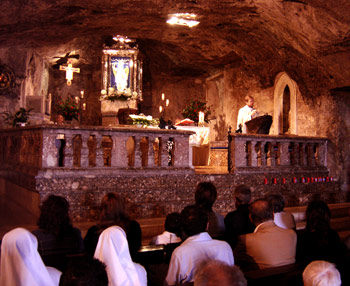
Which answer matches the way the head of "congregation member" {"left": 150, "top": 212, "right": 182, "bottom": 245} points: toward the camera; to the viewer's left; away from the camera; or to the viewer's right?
away from the camera

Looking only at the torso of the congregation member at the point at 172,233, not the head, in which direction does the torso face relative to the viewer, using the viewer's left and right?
facing away from the viewer

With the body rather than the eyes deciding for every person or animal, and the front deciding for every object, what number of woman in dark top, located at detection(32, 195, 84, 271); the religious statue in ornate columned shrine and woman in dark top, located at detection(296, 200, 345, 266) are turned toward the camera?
1

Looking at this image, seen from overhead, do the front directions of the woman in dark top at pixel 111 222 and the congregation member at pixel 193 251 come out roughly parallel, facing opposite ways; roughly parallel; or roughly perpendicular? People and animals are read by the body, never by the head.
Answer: roughly parallel

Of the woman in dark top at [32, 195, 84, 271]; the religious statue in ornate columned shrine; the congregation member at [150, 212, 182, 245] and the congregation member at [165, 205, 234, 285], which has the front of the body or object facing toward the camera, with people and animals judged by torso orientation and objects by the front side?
the religious statue in ornate columned shrine

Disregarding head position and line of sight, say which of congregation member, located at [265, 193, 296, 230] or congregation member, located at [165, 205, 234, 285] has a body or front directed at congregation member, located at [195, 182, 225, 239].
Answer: congregation member, located at [165, 205, 234, 285]

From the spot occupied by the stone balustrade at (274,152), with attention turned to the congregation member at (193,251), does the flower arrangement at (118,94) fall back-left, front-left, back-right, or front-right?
back-right

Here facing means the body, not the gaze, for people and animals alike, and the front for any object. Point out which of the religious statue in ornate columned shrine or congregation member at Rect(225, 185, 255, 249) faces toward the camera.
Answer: the religious statue in ornate columned shrine

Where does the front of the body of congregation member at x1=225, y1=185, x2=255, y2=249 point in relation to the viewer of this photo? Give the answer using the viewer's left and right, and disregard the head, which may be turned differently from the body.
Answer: facing away from the viewer

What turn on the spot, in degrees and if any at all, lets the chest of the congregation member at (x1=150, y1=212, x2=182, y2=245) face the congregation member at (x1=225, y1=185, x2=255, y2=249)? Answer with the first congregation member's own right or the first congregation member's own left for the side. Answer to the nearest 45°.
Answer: approximately 45° to the first congregation member's own right

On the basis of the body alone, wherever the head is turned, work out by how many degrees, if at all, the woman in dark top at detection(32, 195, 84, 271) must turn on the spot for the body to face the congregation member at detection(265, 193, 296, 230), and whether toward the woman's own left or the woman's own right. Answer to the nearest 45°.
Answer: approximately 90° to the woman's own right

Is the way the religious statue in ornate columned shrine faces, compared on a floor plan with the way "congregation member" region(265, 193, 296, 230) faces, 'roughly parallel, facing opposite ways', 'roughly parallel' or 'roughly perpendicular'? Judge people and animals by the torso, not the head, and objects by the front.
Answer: roughly parallel, facing opposite ways

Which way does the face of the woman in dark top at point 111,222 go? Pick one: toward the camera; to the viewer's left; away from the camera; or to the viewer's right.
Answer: away from the camera

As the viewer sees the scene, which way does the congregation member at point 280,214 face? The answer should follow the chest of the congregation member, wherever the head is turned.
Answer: away from the camera

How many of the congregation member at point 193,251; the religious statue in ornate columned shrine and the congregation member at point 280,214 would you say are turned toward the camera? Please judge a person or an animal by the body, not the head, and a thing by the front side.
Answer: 1

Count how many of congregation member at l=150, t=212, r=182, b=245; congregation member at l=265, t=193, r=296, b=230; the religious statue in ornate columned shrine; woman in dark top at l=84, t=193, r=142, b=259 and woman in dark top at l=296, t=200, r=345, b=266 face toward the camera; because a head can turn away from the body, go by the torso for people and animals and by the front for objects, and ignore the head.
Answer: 1

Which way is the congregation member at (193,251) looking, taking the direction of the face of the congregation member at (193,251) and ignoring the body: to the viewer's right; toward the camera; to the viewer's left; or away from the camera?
away from the camera

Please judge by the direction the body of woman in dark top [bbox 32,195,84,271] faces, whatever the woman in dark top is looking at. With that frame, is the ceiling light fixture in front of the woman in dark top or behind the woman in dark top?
in front

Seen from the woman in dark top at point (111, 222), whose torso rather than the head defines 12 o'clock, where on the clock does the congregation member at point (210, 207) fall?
The congregation member is roughly at 2 o'clock from the woman in dark top.
